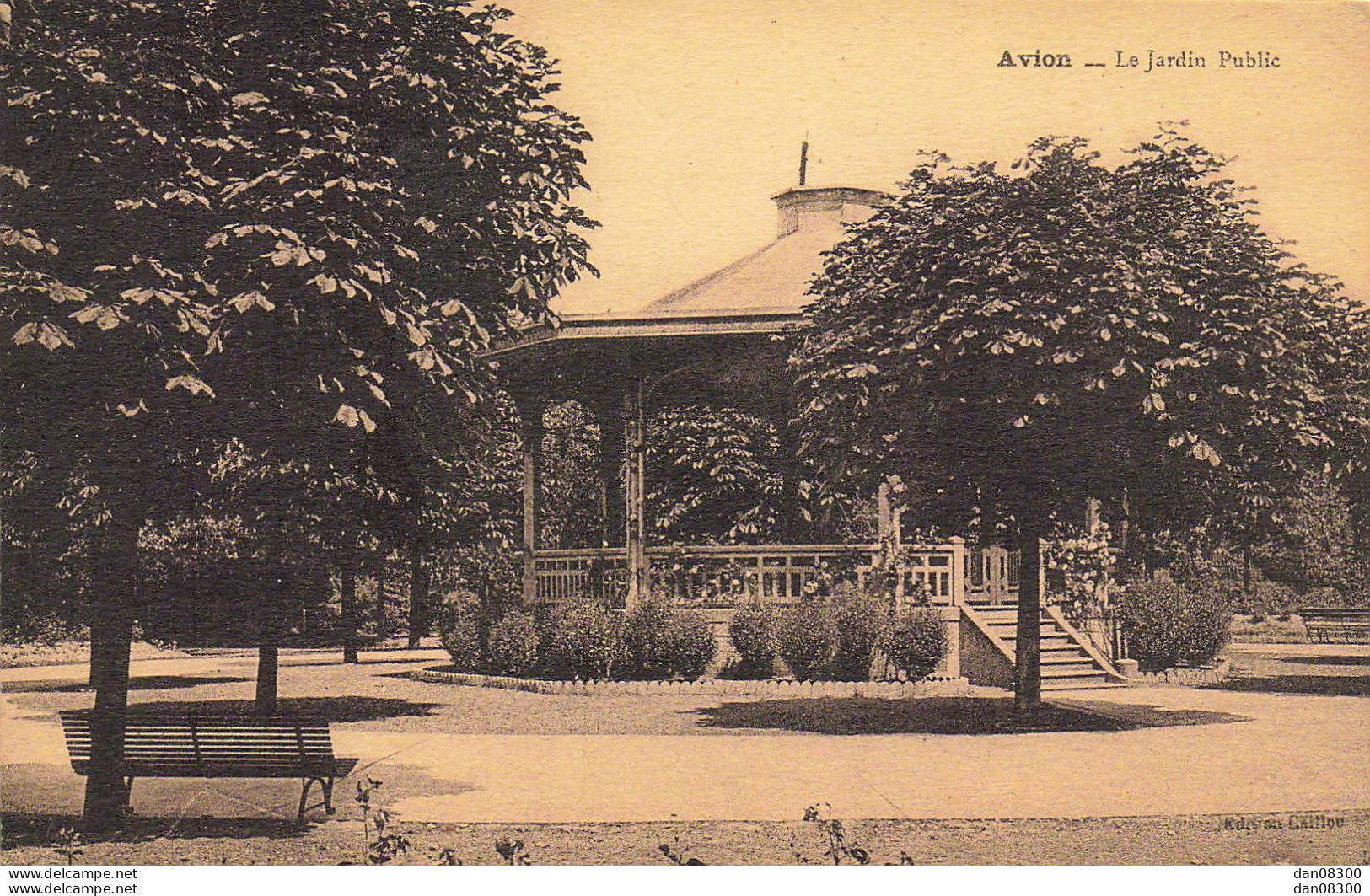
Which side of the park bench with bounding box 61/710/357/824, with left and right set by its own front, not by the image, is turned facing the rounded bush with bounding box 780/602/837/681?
front

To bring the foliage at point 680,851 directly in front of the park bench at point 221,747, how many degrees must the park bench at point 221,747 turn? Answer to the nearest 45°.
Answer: approximately 90° to its right

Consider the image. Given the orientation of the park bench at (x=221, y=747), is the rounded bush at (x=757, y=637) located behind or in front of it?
in front

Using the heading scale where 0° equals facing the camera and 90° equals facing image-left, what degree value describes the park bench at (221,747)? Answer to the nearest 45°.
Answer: approximately 225°

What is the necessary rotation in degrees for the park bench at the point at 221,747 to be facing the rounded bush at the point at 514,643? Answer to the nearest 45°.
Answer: approximately 45° to its left

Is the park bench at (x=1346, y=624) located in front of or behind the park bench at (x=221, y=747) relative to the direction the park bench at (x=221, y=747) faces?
in front

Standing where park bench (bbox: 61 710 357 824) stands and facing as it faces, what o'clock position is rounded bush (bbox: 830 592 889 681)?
The rounded bush is roughly at 12 o'clock from the park bench.

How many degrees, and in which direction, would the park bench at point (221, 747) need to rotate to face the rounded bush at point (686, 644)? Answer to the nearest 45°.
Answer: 0° — it already faces it

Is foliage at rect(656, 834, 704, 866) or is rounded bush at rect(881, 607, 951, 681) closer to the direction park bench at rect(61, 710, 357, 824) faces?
the rounded bush

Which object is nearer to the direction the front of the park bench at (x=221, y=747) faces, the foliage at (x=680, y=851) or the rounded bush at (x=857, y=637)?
the rounded bush

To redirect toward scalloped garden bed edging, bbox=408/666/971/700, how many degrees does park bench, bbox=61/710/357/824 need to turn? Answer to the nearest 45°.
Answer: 0° — it already faces it

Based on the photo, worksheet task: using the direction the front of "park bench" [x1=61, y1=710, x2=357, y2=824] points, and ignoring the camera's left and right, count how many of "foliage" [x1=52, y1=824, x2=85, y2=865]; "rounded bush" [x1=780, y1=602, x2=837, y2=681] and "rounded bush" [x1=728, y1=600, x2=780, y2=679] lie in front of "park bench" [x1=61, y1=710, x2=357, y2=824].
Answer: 2

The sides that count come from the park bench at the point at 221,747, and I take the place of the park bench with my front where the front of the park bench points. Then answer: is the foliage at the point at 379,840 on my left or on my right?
on my right
